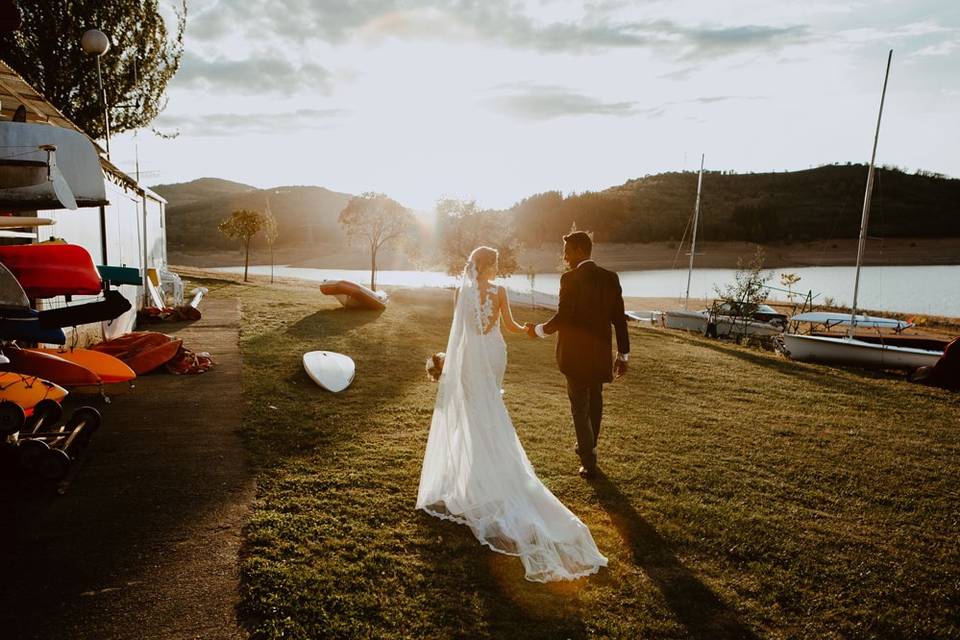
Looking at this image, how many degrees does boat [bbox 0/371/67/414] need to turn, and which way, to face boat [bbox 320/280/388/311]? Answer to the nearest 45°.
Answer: approximately 45° to its left

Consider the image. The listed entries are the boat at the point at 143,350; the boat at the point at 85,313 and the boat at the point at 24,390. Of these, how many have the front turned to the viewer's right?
3

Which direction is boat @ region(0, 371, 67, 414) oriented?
to the viewer's right

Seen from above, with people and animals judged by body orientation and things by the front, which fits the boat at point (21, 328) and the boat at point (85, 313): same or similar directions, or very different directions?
same or similar directions

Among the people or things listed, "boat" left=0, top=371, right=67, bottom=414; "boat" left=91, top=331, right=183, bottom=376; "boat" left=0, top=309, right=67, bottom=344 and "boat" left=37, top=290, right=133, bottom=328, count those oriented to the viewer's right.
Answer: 4

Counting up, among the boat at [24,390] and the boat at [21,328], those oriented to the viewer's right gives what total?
2

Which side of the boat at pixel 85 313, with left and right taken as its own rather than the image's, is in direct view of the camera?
right

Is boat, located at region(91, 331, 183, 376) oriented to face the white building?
no

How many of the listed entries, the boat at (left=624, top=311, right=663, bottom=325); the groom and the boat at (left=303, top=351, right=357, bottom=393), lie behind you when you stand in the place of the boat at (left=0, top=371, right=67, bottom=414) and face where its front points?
0

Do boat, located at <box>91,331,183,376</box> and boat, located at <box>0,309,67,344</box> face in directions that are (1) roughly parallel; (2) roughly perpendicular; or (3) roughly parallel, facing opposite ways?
roughly parallel

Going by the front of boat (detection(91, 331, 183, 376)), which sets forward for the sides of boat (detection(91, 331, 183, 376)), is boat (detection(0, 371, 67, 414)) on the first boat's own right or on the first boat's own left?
on the first boat's own right

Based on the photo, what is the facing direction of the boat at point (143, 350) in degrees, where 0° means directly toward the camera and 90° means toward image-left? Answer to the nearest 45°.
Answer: approximately 270°

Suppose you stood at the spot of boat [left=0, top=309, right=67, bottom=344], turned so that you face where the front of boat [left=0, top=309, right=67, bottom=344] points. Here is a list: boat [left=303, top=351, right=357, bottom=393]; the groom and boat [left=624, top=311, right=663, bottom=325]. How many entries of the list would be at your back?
0

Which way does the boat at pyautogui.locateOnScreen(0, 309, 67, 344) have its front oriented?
to the viewer's right

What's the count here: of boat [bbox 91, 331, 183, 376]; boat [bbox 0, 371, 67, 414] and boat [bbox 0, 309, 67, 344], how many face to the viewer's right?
3
